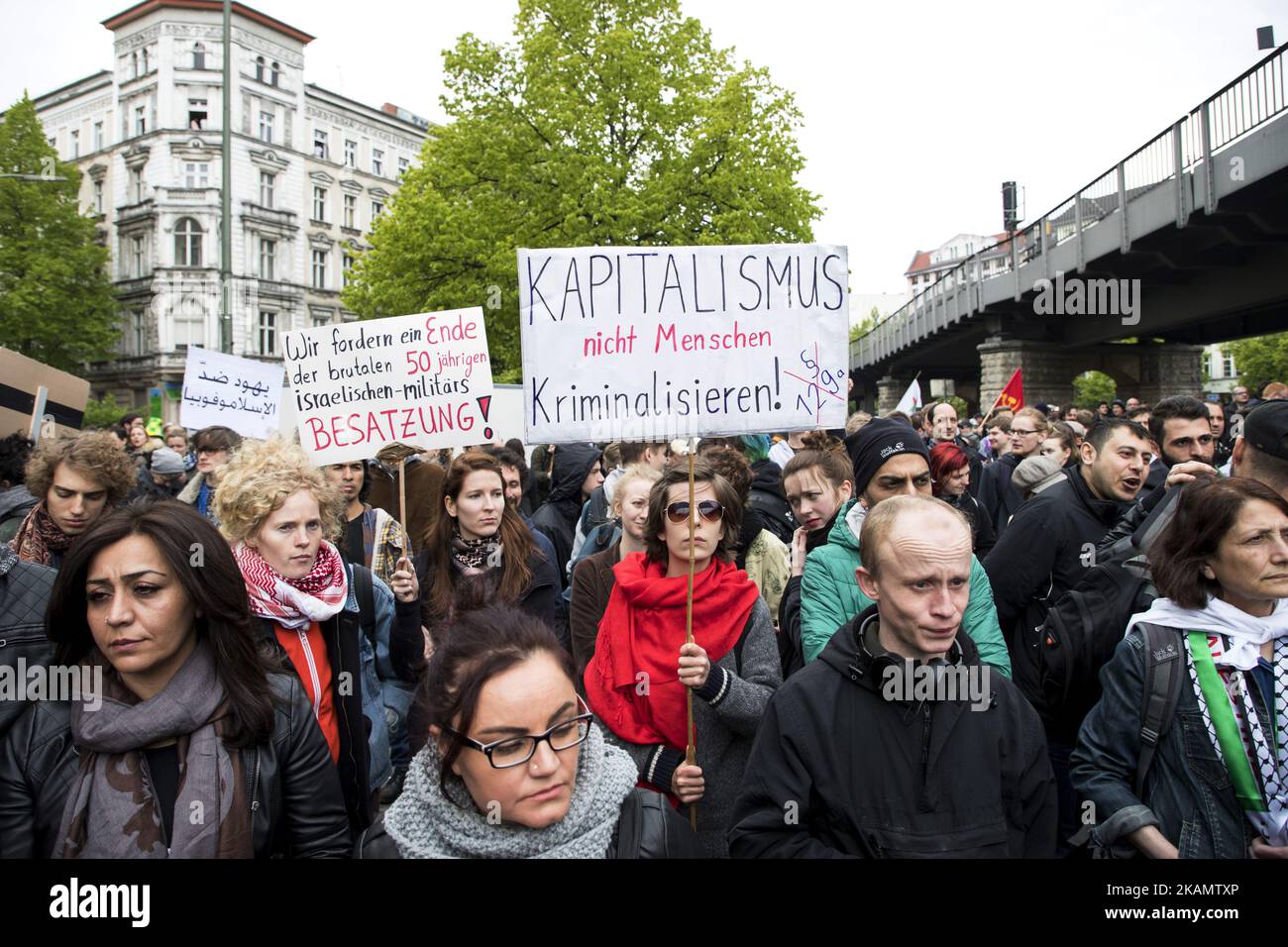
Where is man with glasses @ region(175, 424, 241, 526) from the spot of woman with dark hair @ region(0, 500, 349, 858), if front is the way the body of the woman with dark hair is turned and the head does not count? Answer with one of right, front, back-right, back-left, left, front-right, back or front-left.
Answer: back

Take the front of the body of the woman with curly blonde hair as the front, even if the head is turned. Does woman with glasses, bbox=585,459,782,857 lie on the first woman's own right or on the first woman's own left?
on the first woman's own left

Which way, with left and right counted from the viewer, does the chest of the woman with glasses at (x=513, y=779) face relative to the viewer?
facing the viewer and to the right of the viewer

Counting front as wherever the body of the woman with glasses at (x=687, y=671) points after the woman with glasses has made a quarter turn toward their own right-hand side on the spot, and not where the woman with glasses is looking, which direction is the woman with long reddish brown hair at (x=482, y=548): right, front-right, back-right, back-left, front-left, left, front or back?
front-right

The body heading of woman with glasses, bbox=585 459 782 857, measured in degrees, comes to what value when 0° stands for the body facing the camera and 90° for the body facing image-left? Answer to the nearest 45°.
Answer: approximately 0°

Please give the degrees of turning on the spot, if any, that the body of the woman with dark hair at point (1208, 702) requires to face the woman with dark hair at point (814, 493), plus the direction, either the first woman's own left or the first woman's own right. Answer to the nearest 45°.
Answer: approximately 180°

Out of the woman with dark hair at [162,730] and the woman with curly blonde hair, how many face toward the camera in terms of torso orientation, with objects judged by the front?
2
